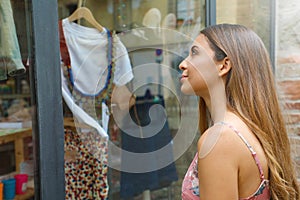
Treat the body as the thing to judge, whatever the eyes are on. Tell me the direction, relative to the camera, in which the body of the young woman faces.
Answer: to the viewer's left

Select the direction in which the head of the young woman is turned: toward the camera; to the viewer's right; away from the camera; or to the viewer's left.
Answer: to the viewer's left

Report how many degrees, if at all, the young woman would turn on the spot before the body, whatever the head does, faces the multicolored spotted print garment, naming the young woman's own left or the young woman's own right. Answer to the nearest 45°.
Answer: approximately 45° to the young woman's own right

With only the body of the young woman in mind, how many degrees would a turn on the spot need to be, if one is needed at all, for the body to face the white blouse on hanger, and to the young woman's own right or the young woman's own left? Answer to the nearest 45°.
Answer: approximately 45° to the young woman's own right
